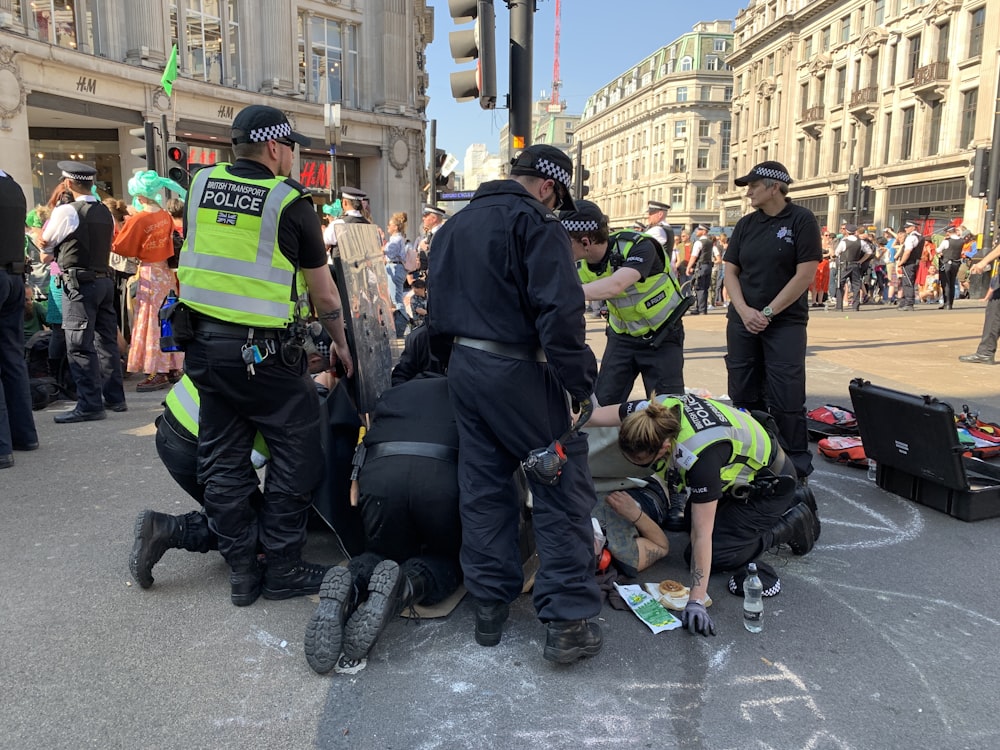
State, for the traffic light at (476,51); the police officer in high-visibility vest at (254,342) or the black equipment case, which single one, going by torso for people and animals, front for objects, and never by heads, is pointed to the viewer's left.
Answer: the traffic light

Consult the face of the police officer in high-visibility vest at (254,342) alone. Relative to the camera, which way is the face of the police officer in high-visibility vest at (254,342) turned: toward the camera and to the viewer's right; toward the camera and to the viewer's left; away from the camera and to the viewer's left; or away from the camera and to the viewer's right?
away from the camera and to the viewer's right

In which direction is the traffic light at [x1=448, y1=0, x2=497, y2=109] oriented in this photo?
to the viewer's left

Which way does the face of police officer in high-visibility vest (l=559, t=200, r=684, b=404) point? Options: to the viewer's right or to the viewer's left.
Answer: to the viewer's left

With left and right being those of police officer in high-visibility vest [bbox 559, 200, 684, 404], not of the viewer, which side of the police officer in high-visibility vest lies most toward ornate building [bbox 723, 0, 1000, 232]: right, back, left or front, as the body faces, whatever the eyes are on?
back

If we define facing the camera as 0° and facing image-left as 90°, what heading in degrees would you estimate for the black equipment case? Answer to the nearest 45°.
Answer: approximately 225°

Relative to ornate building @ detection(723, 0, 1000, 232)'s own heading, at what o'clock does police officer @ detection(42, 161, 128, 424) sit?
The police officer is roughly at 11 o'clock from the ornate building.

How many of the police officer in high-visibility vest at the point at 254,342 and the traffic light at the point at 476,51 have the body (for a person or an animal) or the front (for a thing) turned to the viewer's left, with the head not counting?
1

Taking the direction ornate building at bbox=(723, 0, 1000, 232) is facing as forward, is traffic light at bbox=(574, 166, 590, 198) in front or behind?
in front

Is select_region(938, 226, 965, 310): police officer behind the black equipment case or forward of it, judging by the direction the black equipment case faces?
forward

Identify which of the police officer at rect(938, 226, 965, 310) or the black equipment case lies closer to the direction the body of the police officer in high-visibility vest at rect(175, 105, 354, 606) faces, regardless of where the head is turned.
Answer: the police officer

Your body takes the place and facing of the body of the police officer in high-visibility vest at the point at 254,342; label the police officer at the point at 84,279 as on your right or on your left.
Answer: on your left

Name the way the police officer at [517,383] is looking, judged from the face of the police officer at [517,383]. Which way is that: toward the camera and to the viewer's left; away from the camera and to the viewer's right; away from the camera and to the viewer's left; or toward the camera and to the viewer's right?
away from the camera and to the viewer's right

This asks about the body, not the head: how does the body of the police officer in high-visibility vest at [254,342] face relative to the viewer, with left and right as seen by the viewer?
facing away from the viewer and to the right of the viewer
